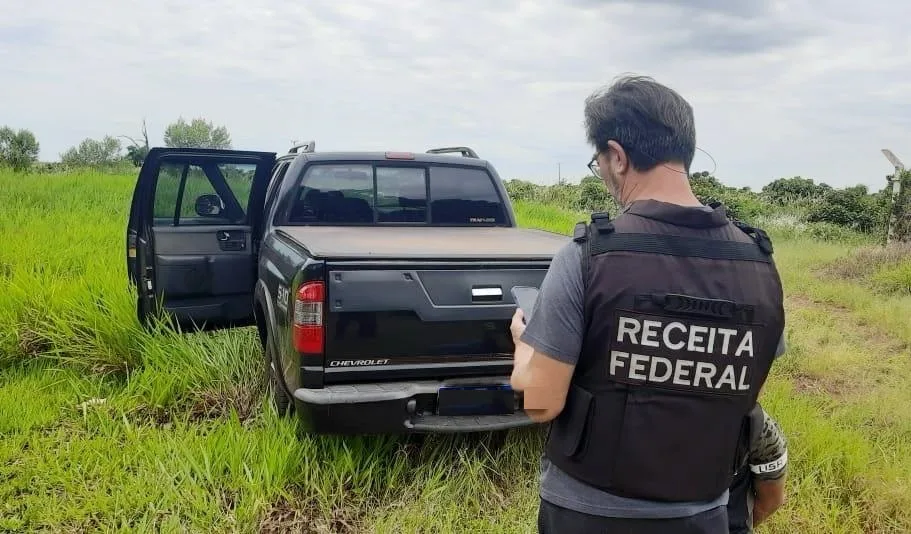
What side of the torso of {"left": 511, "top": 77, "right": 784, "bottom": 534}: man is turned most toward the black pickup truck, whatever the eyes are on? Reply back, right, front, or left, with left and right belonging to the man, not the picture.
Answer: front

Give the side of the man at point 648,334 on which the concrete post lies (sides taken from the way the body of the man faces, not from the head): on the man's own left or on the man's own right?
on the man's own right

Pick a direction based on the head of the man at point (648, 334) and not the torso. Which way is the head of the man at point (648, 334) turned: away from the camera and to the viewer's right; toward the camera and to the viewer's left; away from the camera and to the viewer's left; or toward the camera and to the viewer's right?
away from the camera and to the viewer's left

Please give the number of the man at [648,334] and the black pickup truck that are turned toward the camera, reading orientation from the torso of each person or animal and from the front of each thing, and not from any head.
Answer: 0

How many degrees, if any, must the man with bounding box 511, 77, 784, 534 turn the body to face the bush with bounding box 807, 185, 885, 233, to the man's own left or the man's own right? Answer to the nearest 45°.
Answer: approximately 45° to the man's own right

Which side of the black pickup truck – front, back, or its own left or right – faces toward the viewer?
back

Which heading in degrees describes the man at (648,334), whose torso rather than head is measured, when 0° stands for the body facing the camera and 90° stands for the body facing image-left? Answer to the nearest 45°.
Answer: approximately 135°

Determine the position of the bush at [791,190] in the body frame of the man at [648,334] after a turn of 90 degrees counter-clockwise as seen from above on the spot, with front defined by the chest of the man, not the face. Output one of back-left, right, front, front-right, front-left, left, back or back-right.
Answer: back-right

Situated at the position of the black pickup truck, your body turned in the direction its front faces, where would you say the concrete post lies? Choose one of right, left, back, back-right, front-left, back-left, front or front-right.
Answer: front-right
